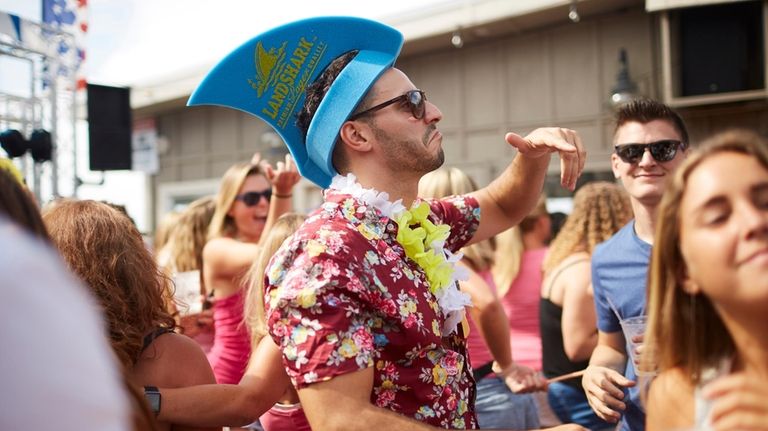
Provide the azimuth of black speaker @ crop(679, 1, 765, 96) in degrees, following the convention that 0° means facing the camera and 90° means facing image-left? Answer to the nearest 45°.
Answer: approximately 45°
